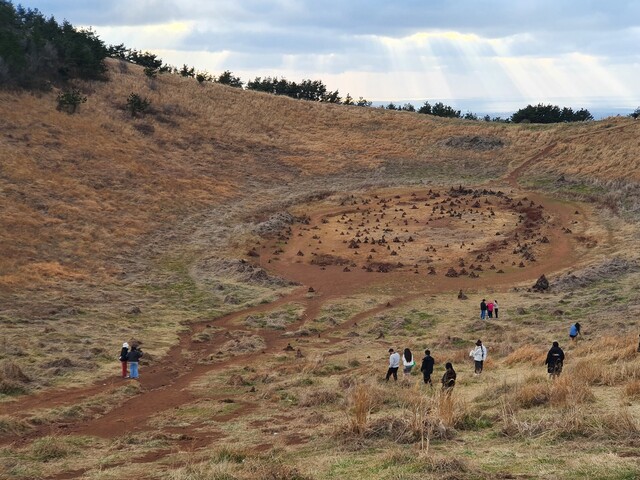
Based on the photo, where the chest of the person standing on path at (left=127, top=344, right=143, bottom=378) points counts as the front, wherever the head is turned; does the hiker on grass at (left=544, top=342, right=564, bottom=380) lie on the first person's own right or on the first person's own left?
on the first person's own right

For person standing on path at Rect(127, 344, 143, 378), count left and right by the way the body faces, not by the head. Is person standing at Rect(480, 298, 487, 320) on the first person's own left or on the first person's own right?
on the first person's own right

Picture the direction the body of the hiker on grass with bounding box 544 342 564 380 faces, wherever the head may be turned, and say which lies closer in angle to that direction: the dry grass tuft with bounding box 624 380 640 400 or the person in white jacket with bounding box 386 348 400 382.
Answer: the person in white jacket

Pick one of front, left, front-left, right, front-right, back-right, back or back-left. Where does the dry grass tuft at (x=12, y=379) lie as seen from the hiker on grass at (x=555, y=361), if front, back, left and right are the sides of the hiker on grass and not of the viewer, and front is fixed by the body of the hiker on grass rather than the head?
left

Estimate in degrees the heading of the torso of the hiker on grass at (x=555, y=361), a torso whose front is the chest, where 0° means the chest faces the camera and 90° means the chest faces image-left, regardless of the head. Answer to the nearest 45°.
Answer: approximately 180°

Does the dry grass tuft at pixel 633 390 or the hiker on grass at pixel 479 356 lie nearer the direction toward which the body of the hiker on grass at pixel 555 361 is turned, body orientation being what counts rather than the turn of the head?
the hiker on grass

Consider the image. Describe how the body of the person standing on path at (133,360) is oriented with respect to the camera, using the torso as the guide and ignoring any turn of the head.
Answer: away from the camera

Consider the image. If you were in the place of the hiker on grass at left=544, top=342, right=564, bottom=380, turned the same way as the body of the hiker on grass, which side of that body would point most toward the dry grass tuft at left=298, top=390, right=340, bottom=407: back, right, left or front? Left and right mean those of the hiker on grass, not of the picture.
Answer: left

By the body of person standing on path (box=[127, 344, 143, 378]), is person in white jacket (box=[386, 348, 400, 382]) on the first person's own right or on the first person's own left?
on the first person's own right
